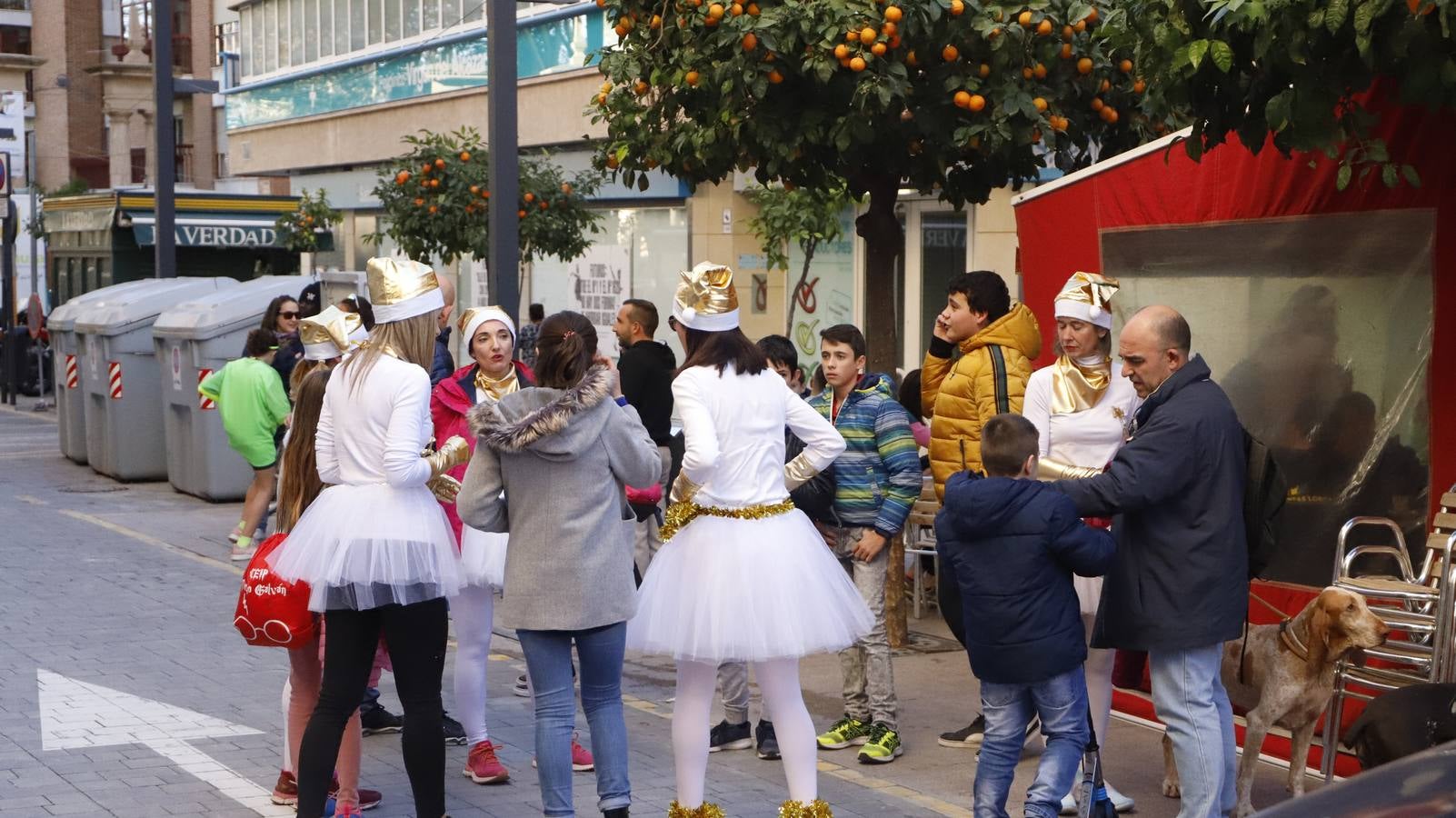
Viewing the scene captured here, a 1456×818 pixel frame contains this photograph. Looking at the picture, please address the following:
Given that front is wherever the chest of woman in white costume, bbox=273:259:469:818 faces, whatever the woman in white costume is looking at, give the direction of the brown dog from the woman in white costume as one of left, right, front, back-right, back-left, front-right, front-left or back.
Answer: front-right

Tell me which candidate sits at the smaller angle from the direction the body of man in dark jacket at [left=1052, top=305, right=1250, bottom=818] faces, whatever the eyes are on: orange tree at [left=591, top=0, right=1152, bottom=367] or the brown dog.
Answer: the orange tree

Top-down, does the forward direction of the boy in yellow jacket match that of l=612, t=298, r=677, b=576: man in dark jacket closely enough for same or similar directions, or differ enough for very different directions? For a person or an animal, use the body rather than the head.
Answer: same or similar directions

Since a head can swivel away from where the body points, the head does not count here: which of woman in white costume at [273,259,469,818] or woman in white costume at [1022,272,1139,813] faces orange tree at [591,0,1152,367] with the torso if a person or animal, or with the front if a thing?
woman in white costume at [273,259,469,818]

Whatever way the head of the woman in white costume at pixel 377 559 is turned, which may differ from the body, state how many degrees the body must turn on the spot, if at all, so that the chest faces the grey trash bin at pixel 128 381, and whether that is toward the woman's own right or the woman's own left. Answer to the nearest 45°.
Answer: approximately 45° to the woman's own left

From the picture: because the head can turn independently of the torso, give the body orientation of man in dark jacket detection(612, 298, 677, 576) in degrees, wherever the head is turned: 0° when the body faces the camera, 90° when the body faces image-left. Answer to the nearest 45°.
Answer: approximately 90°

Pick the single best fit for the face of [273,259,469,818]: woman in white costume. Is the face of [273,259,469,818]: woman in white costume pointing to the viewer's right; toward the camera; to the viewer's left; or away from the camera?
away from the camera

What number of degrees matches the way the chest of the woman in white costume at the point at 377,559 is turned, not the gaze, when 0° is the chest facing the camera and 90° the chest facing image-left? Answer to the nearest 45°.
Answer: approximately 225°

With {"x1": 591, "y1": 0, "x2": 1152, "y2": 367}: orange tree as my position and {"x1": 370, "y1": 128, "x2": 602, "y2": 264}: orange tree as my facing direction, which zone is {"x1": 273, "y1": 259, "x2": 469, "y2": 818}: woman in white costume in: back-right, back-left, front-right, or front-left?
back-left

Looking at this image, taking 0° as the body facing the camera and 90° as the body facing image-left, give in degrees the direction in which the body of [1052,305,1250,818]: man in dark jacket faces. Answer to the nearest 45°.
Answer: approximately 90°

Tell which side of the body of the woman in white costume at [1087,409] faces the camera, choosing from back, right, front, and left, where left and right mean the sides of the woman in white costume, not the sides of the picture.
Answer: front

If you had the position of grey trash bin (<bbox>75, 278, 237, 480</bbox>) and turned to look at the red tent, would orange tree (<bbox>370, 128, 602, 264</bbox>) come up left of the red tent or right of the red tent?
left

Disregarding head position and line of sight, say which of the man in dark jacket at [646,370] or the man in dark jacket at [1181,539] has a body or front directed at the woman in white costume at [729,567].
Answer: the man in dark jacket at [1181,539]

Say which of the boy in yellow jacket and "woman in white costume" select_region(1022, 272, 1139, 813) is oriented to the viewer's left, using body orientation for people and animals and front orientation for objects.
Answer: the boy in yellow jacket

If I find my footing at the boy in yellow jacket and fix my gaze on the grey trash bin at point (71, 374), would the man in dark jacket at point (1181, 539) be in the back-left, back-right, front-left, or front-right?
back-left

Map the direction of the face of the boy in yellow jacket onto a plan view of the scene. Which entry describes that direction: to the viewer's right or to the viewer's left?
to the viewer's left
